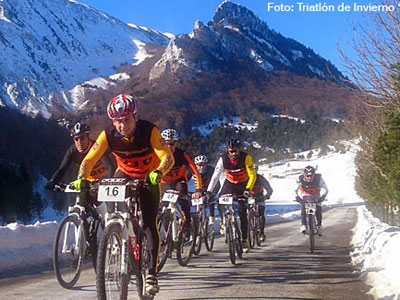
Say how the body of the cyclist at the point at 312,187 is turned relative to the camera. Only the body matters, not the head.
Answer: toward the camera

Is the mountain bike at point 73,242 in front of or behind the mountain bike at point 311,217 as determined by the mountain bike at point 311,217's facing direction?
in front

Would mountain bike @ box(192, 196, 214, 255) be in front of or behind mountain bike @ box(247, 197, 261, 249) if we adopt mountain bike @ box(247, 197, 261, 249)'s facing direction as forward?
in front

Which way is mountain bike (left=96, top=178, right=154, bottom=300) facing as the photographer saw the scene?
facing the viewer and to the left of the viewer

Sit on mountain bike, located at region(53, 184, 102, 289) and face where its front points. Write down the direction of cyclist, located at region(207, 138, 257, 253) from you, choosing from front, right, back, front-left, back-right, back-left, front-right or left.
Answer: back

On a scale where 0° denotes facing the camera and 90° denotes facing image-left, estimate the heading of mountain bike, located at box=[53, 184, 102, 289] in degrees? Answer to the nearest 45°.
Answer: approximately 45°

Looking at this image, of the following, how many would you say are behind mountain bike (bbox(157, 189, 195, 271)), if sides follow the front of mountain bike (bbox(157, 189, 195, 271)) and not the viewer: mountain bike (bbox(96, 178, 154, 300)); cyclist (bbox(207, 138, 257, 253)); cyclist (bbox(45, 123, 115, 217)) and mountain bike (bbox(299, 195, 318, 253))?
2

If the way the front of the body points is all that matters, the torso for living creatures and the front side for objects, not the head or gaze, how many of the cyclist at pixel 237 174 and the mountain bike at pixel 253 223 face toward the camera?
2

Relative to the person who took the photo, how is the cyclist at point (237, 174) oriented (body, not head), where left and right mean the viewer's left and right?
facing the viewer

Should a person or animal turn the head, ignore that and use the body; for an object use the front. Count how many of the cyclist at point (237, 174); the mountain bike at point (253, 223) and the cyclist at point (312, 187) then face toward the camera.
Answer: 3

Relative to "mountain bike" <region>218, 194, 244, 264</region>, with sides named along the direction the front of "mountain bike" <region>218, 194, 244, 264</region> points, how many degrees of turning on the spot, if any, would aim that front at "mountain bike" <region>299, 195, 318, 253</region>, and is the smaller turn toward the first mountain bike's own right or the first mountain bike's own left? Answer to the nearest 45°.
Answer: approximately 135° to the first mountain bike's own left

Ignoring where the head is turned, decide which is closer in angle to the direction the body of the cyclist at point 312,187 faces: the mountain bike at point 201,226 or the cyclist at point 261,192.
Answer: the mountain bike

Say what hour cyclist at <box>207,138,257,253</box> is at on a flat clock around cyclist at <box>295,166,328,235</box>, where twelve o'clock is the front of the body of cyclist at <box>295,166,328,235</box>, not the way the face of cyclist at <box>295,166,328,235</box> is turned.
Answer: cyclist at <box>207,138,257,253</box> is roughly at 1 o'clock from cyclist at <box>295,166,328,235</box>.
